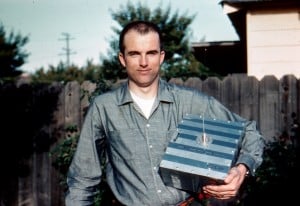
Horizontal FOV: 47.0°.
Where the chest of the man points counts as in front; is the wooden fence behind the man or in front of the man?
behind

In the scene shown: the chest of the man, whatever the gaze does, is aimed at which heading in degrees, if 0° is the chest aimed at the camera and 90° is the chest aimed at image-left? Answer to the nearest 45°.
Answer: approximately 0°

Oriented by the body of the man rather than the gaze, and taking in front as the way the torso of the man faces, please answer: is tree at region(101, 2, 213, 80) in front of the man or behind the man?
behind

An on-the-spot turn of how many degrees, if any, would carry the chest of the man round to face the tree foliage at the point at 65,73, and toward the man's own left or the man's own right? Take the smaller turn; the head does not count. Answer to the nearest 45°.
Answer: approximately 180°
